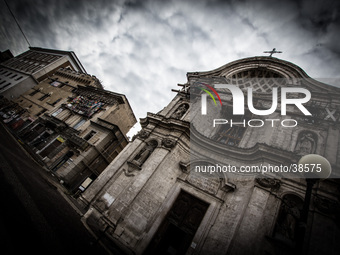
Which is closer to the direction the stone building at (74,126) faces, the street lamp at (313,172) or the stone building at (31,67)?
the street lamp

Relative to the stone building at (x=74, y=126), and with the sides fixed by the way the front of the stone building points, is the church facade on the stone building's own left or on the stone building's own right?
on the stone building's own left
